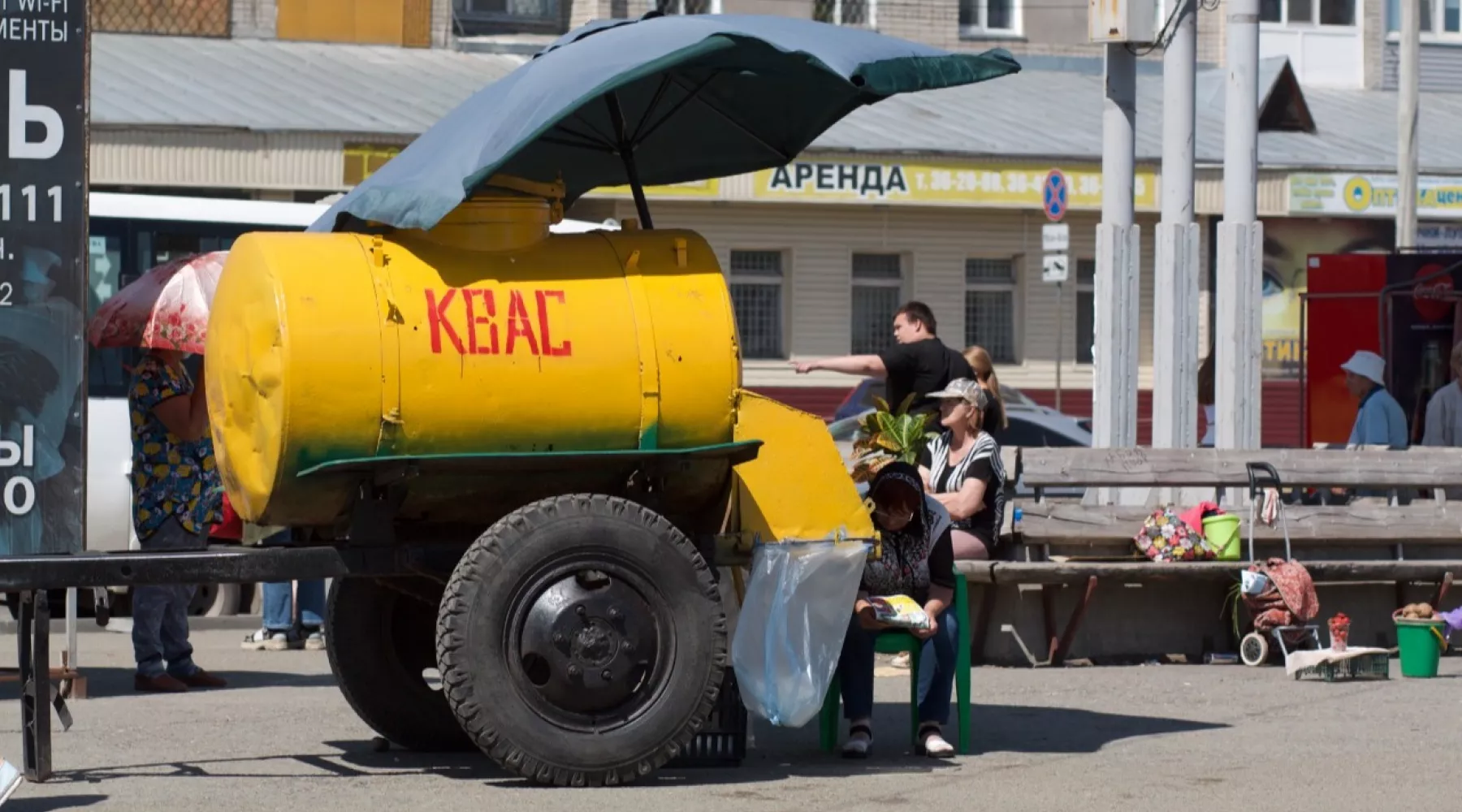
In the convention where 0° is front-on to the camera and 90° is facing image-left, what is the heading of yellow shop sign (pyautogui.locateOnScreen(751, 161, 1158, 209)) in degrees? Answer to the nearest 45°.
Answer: approximately 0°

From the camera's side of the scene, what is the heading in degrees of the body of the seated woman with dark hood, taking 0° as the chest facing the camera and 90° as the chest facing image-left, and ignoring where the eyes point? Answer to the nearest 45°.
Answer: approximately 0°

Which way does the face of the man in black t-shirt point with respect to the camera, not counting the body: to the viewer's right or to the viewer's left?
to the viewer's left

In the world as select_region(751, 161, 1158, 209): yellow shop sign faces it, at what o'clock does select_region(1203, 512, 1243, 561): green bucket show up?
The green bucket is roughly at 12 o'clock from the yellow shop sign.

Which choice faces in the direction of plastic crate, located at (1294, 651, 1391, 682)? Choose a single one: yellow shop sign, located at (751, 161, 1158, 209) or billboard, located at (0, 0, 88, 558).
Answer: the yellow shop sign

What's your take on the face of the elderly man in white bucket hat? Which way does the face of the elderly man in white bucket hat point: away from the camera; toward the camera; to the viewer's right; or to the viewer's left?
to the viewer's left

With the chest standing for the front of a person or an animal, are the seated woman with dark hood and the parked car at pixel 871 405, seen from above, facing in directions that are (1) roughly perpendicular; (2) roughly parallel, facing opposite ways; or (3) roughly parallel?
roughly perpendicular

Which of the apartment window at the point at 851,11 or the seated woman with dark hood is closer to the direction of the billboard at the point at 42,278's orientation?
the seated woman with dark hood

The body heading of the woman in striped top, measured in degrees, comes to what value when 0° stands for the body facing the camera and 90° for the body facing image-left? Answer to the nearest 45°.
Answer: approximately 45°

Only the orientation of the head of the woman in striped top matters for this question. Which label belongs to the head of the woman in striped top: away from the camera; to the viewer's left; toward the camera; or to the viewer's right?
to the viewer's left
